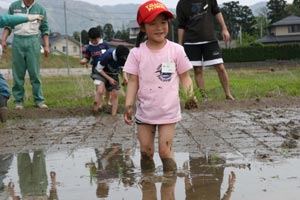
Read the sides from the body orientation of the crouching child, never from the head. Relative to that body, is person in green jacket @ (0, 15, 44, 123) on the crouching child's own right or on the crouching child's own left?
on the crouching child's own right

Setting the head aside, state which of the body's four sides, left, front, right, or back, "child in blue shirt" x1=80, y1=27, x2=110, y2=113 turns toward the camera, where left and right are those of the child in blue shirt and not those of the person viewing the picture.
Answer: front

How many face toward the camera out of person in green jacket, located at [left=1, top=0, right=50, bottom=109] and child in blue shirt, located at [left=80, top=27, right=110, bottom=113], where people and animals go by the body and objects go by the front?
2

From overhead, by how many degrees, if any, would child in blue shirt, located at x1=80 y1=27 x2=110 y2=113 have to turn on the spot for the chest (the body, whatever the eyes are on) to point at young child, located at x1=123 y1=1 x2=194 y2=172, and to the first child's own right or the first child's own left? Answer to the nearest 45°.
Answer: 0° — they already face them

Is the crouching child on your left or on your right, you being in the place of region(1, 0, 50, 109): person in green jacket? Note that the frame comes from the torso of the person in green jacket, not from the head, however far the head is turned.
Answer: on your left
